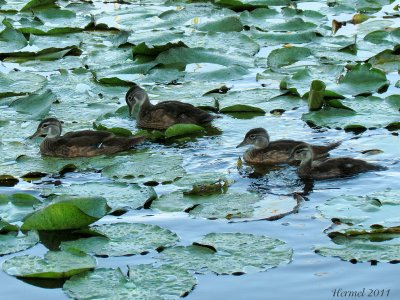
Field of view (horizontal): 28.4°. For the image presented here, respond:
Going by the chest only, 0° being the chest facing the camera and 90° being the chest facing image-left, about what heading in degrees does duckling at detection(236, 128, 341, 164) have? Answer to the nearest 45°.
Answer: approximately 90°

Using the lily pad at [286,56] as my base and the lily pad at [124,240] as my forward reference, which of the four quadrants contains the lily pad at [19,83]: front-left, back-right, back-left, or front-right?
front-right

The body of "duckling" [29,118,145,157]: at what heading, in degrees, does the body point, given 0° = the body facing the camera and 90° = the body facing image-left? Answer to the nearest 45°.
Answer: approximately 90°

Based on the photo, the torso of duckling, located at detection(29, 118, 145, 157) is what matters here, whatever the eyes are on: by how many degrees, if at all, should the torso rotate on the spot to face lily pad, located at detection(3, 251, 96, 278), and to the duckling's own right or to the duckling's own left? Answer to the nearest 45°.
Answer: approximately 90° to the duckling's own left

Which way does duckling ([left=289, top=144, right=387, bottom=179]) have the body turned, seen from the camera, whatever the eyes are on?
to the viewer's left

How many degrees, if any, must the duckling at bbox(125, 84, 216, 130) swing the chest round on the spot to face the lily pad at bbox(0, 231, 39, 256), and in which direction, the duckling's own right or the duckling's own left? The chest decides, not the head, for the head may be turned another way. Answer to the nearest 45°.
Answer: approximately 90° to the duckling's own left

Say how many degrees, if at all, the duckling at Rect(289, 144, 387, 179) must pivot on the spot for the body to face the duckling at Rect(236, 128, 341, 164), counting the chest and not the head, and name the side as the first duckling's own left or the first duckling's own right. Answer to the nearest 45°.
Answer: approximately 45° to the first duckling's own right

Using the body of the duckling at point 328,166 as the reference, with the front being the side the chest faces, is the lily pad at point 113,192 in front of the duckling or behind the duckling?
in front

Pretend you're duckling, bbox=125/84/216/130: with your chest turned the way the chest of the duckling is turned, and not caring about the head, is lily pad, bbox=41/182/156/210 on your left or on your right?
on your left

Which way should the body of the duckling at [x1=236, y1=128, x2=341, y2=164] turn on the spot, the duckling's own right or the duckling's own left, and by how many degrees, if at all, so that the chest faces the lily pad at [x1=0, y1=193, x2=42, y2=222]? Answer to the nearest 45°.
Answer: approximately 45° to the duckling's own left

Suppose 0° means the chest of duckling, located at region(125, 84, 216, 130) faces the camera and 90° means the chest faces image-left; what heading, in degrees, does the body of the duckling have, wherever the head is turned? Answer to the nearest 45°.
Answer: approximately 90°
